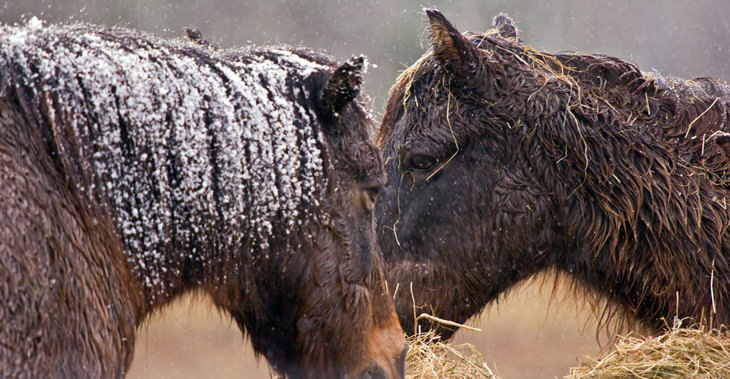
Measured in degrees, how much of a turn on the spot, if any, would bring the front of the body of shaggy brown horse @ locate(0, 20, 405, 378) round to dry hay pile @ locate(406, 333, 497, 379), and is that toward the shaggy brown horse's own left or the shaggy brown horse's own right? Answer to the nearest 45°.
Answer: approximately 45° to the shaggy brown horse's own left

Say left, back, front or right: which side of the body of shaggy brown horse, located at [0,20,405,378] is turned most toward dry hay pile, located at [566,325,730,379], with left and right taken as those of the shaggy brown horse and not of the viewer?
front

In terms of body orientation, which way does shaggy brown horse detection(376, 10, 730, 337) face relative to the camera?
to the viewer's left

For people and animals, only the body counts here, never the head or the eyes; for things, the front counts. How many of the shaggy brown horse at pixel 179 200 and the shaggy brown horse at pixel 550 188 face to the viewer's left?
1

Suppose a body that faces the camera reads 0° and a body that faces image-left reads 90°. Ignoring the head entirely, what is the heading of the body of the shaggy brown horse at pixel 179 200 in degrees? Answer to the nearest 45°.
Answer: approximately 270°
